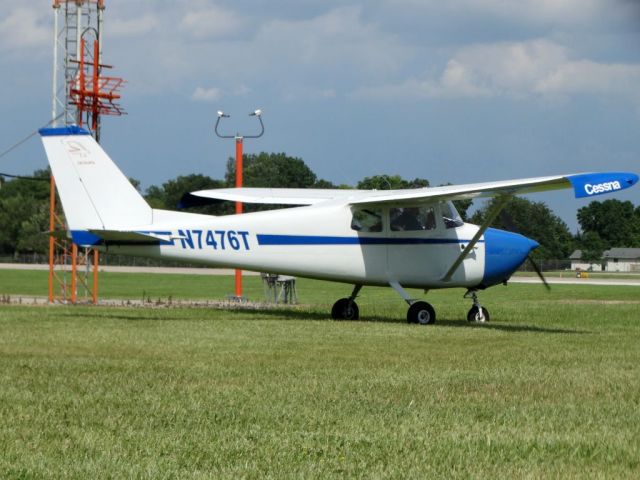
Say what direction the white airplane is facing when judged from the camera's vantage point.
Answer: facing away from the viewer and to the right of the viewer
